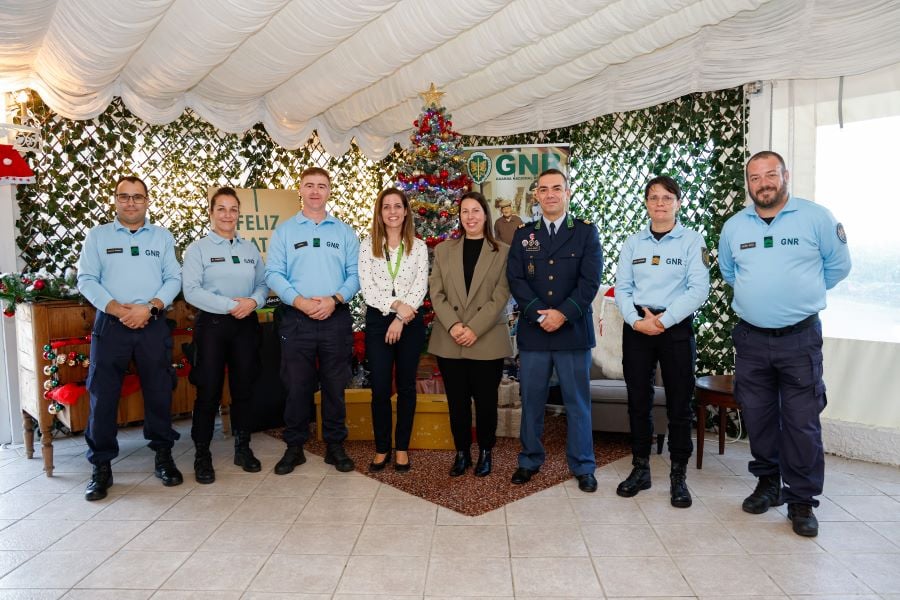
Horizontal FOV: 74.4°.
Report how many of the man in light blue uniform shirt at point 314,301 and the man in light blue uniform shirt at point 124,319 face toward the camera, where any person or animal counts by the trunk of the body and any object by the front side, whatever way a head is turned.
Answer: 2

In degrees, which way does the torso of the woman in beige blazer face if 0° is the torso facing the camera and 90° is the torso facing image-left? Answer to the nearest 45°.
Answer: approximately 0°

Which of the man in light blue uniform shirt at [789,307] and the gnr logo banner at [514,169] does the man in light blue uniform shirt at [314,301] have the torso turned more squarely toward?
the man in light blue uniform shirt

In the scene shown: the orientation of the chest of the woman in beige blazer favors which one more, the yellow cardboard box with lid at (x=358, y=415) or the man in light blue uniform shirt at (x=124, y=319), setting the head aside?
the man in light blue uniform shirt

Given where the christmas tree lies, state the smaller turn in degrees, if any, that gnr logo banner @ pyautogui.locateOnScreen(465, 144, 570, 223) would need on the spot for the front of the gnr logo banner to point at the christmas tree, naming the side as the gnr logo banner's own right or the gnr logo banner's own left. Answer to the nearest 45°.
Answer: approximately 45° to the gnr logo banner's own right
